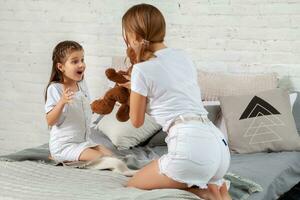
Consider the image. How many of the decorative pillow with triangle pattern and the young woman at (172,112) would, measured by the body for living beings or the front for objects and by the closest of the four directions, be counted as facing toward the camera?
1

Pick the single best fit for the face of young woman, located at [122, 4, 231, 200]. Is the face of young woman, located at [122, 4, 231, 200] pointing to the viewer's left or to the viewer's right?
to the viewer's left

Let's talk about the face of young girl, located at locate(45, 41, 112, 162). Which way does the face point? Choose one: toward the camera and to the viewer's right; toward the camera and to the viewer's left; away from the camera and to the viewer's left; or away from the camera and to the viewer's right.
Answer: toward the camera and to the viewer's right

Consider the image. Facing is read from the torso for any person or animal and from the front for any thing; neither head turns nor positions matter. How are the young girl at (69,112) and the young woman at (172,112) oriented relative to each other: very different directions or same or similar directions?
very different directions

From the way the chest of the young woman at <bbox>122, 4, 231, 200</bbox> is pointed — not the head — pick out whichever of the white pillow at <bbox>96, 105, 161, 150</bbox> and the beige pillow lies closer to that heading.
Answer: the white pillow

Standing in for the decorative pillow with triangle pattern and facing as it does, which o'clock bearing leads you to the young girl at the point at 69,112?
The young girl is roughly at 2 o'clock from the decorative pillow with triangle pattern.

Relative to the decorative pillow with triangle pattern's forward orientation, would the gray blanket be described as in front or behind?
in front

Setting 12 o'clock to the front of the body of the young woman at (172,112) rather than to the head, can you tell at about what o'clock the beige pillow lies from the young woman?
The beige pillow is roughly at 2 o'clock from the young woman.

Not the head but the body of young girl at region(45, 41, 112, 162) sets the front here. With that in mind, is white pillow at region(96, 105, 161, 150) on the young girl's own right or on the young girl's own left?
on the young girl's own left

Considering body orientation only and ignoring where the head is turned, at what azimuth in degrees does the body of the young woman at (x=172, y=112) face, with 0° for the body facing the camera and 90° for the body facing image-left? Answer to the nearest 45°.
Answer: approximately 135°

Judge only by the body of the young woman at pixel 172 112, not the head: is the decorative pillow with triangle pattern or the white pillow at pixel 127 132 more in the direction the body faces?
the white pillow
